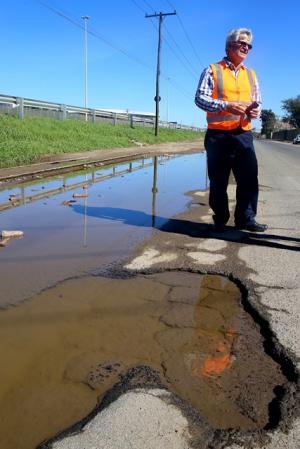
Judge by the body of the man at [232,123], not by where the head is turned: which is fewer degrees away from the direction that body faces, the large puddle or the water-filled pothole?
the water-filled pothole

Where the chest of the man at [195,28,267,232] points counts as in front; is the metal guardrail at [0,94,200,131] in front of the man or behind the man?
behind

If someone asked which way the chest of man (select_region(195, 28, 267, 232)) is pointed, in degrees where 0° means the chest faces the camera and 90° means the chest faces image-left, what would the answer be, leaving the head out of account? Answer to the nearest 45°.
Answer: approximately 315°

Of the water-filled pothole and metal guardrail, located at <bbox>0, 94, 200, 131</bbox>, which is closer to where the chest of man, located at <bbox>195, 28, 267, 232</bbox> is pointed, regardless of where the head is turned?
the water-filled pothole

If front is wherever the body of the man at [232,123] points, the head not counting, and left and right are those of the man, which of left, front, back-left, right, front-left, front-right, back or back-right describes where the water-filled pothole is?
front-right
